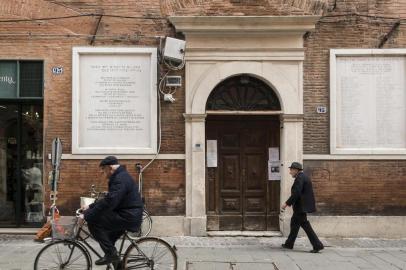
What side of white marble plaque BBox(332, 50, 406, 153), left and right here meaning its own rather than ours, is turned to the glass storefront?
right

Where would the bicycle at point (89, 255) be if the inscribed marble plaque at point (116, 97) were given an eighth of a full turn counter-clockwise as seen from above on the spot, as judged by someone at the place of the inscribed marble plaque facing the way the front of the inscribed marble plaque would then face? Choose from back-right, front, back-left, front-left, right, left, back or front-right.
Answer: front-right

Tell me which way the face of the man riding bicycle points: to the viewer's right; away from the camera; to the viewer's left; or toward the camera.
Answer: to the viewer's left

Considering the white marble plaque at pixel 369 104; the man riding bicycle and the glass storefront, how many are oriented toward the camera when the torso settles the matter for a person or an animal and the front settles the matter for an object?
2

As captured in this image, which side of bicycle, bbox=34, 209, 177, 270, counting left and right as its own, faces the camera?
left

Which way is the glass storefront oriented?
toward the camera

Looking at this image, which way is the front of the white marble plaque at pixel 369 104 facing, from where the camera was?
facing the viewer

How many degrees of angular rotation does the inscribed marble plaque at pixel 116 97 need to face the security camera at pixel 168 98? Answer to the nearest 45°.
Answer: approximately 90° to its left

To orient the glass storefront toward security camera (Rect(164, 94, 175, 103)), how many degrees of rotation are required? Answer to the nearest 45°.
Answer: approximately 45° to its left

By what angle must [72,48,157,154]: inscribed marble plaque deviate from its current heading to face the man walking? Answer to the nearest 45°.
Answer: approximately 45° to its left

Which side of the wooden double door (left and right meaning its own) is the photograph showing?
front

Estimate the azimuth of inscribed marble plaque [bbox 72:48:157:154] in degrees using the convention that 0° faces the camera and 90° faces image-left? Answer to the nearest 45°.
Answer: approximately 0°

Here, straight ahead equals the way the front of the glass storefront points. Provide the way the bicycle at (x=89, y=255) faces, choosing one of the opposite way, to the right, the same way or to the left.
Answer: to the right

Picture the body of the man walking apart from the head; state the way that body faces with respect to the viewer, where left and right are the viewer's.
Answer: facing to the left of the viewer

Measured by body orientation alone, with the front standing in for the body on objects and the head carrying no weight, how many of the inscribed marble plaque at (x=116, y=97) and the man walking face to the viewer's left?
1

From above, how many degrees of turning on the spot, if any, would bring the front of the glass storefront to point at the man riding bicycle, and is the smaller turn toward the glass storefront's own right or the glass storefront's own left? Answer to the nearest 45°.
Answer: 0° — it already faces them
